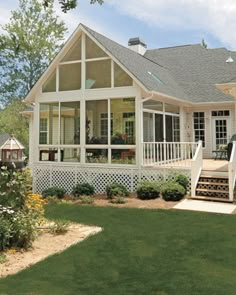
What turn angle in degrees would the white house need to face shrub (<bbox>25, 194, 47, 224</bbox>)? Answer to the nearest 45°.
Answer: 0° — it already faces it

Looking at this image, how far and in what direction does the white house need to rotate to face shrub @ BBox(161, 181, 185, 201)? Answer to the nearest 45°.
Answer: approximately 45° to its left

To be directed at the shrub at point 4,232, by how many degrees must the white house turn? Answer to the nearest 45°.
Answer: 0° — it already faces it

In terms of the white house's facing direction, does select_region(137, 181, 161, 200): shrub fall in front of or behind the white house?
in front

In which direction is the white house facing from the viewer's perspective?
toward the camera

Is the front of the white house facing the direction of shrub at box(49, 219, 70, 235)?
yes

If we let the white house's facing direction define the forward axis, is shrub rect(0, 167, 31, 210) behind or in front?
in front
